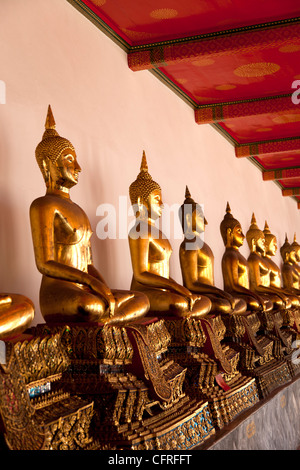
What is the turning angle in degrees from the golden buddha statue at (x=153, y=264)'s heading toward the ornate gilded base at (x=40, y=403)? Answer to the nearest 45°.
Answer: approximately 90° to its right

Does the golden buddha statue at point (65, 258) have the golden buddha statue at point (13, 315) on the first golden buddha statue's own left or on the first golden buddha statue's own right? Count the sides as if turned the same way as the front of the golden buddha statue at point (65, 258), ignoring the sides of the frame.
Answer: on the first golden buddha statue's own right

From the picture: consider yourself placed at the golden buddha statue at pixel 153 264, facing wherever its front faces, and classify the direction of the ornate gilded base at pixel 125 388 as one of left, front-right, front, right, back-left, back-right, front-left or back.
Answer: right

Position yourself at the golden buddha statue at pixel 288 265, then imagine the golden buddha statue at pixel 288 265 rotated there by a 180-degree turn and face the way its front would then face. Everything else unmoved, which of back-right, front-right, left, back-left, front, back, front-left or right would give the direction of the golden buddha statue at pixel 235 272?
left

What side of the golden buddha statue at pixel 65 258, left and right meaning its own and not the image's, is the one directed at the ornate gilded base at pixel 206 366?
left

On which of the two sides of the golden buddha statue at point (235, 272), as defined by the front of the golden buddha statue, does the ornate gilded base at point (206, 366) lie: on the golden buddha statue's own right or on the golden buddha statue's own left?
on the golden buddha statue's own right

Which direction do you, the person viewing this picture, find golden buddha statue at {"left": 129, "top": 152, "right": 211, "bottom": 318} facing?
facing to the right of the viewer

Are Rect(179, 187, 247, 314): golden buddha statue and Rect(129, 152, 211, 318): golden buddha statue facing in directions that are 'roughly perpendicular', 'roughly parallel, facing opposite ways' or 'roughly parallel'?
roughly parallel

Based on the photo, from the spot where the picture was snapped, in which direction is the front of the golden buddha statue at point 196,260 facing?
facing to the right of the viewer

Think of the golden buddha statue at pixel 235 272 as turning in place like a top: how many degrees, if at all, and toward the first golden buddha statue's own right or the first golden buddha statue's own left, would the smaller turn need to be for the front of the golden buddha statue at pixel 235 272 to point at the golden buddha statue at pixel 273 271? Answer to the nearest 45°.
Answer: approximately 90° to the first golden buddha statue's own left

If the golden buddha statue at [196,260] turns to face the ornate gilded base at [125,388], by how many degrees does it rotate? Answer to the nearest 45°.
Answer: approximately 90° to its right

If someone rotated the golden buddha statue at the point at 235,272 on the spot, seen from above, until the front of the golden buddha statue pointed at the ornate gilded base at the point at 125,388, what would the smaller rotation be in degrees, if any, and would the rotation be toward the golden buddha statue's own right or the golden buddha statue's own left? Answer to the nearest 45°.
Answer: approximately 90° to the golden buddha statue's own right

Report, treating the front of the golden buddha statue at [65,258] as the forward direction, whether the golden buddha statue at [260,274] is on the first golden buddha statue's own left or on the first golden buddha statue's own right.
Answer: on the first golden buddha statue's own left

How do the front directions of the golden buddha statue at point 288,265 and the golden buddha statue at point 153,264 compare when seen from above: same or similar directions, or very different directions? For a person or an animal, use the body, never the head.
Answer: same or similar directions

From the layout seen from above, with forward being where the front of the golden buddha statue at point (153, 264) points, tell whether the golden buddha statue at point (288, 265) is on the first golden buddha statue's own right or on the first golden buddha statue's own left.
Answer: on the first golden buddha statue's own left

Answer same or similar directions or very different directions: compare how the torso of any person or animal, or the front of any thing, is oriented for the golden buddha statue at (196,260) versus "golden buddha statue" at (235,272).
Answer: same or similar directions
